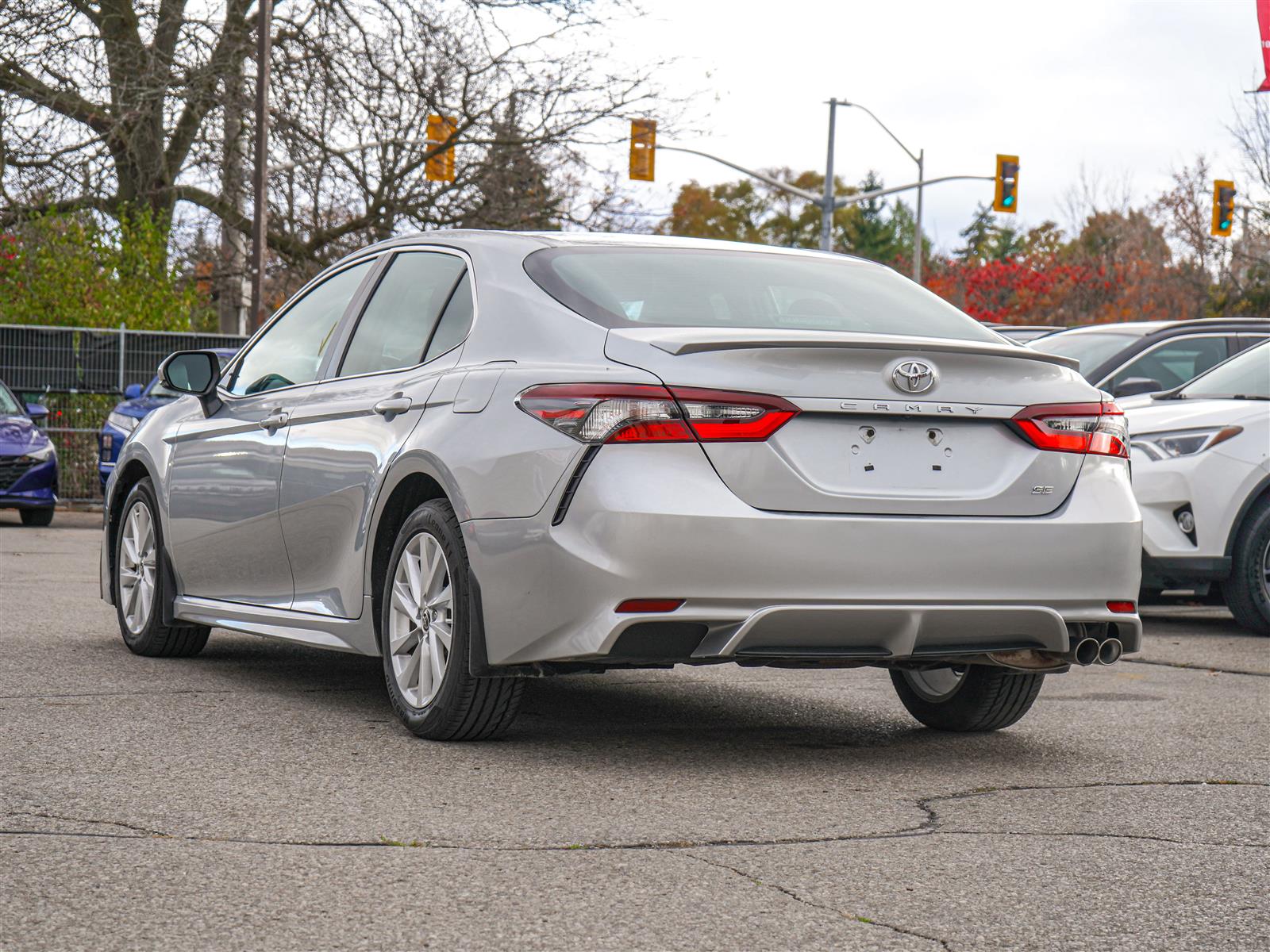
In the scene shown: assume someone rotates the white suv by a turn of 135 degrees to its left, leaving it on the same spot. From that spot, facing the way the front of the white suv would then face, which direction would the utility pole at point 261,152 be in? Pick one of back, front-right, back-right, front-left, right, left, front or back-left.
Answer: back-left

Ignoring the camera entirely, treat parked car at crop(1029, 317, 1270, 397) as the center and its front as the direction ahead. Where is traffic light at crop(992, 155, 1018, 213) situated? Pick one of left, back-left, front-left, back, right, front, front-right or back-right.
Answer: back-right

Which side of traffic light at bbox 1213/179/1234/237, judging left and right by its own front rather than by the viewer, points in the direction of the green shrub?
right

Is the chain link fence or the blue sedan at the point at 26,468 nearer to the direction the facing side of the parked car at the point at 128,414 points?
the blue sedan

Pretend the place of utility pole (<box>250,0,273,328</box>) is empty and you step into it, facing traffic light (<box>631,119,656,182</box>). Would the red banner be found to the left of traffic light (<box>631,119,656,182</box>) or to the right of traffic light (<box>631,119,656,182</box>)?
right

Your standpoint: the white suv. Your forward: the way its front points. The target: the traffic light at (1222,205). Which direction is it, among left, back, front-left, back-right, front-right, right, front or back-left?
back-right

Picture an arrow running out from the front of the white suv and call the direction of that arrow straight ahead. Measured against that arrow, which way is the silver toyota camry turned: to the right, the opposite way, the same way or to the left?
to the right

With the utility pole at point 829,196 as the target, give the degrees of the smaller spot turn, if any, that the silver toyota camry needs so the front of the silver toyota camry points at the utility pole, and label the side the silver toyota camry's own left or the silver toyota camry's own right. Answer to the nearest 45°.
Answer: approximately 45° to the silver toyota camry's own right

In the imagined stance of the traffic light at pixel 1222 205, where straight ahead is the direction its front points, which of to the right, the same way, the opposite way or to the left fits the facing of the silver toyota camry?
the opposite way

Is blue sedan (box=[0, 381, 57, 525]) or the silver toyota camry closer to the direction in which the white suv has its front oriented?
the silver toyota camry

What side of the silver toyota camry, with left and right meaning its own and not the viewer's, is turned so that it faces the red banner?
right

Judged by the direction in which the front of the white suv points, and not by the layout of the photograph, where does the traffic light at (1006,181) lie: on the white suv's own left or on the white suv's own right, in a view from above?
on the white suv's own right

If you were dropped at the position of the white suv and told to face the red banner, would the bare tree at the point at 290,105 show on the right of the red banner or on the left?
left
